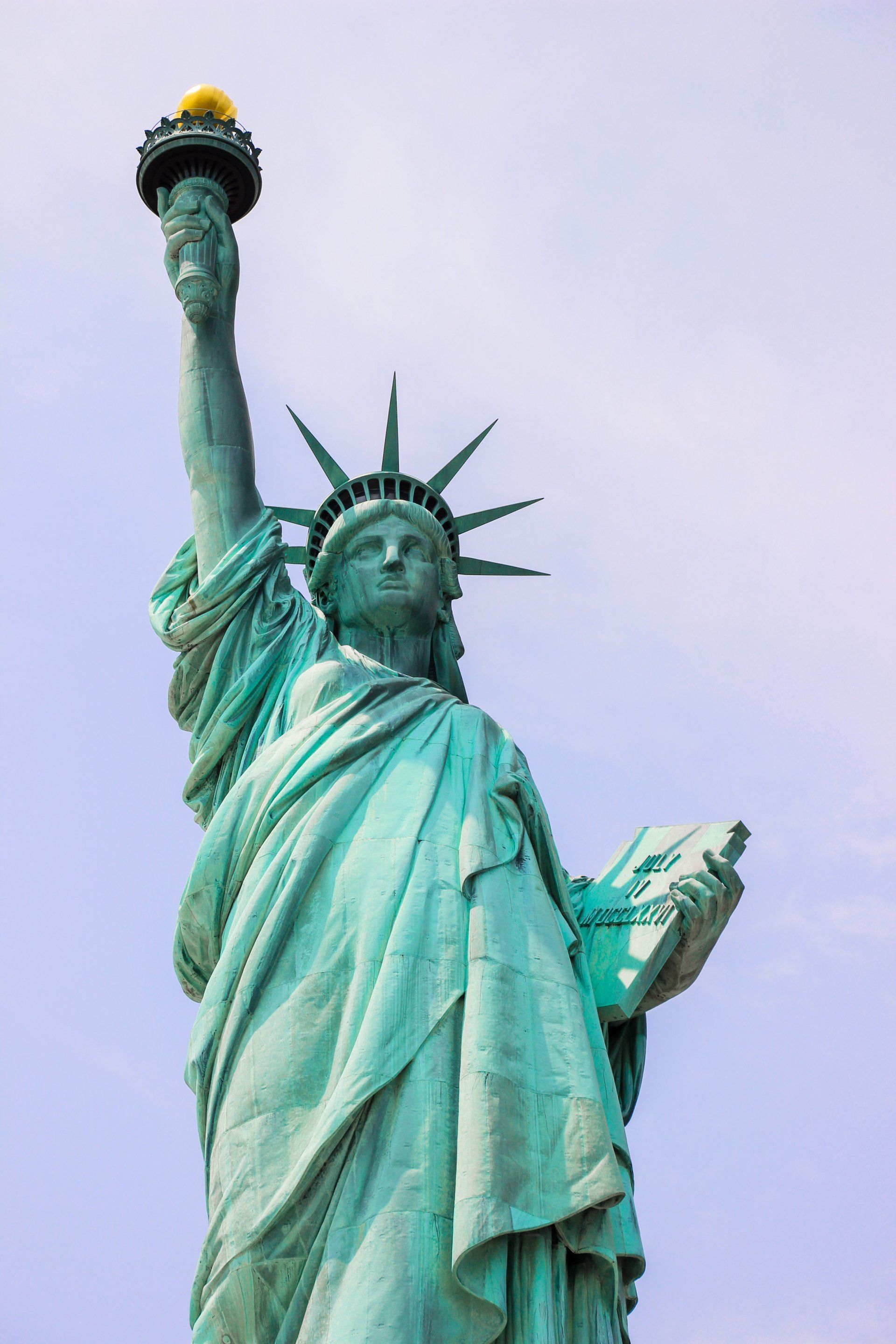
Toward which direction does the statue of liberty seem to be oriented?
toward the camera
